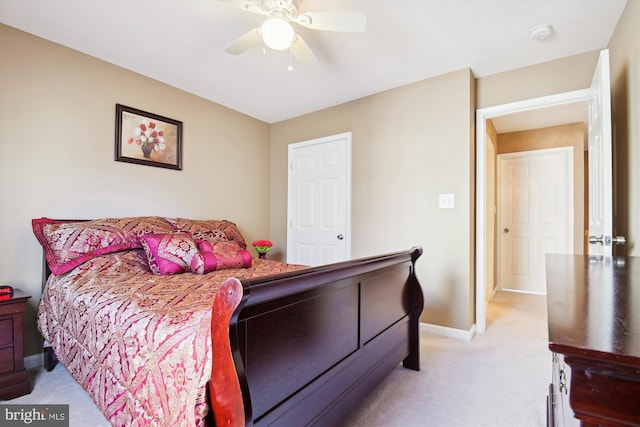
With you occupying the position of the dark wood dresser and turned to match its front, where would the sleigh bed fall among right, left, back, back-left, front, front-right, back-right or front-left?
front

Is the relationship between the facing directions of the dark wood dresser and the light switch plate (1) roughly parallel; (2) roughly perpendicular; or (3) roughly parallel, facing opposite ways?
roughly perpendicular

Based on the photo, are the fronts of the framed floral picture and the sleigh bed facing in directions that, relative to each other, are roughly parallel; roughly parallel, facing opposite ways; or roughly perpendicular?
roughly parallel

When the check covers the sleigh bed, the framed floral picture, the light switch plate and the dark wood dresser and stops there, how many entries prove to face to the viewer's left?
1

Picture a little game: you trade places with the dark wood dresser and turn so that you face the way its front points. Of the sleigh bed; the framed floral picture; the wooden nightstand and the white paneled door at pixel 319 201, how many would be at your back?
0

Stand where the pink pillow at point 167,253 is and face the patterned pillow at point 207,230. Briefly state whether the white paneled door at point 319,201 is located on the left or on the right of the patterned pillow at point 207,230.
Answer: right

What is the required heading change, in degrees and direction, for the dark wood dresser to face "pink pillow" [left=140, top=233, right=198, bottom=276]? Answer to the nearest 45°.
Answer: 0° — it already faces it

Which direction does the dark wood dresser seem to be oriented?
to the viewer's left

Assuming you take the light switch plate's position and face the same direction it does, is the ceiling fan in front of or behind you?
in front

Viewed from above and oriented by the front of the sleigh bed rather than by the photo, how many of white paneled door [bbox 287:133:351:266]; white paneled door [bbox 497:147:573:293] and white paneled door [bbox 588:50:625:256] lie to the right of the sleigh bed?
0

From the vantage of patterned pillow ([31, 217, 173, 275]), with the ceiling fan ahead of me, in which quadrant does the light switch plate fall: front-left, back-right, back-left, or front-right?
front-left

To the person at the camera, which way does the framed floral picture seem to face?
facing the viewer and to the right of the viewer

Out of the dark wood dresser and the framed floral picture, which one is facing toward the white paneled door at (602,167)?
the framed floral picture

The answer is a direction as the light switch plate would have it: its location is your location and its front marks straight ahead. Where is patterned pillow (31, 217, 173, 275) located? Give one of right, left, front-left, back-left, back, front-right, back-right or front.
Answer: front-right

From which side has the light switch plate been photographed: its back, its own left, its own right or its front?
front
